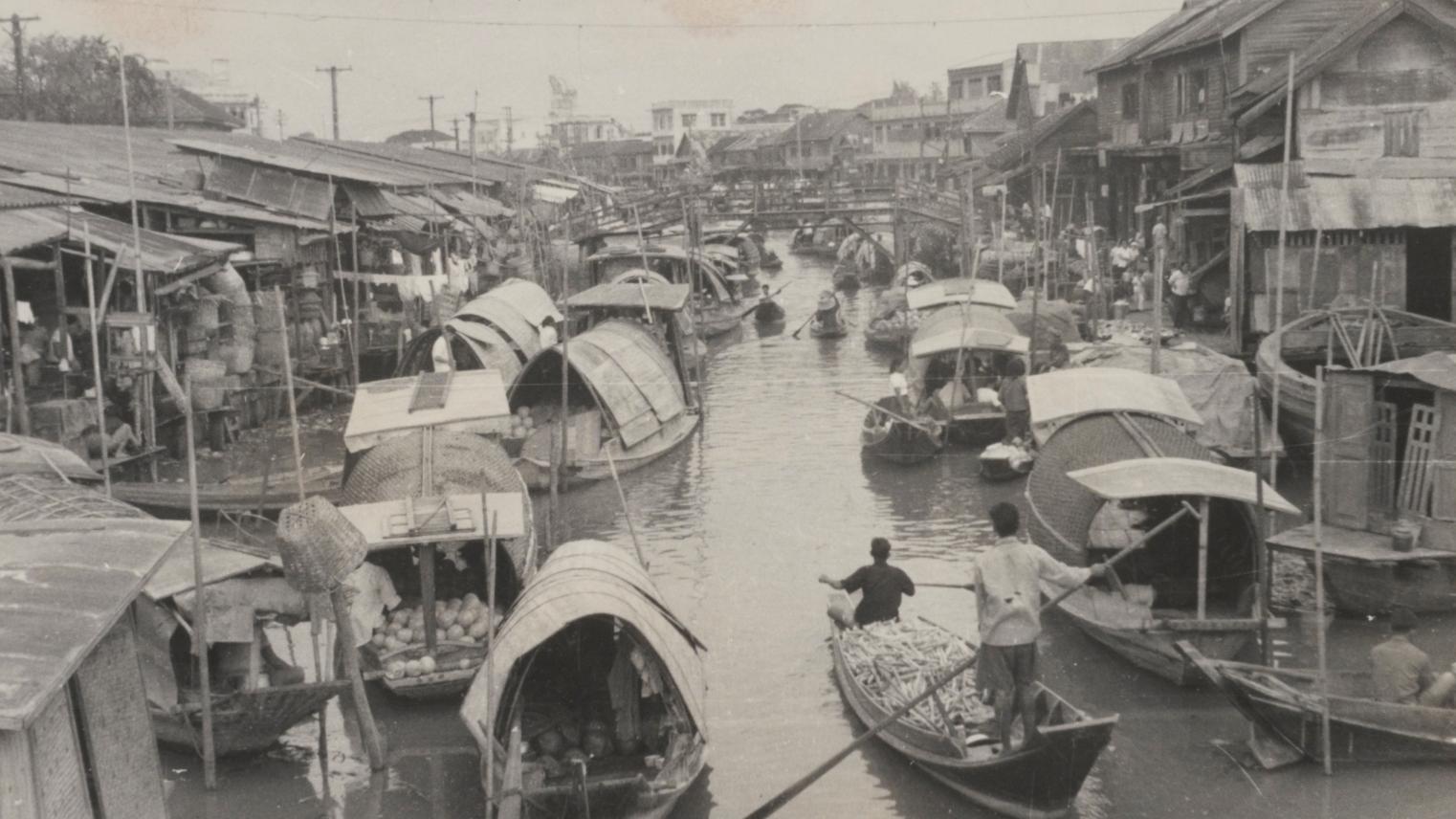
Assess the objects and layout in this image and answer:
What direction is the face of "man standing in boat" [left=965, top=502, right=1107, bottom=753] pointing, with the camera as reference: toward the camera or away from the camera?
away from the camera

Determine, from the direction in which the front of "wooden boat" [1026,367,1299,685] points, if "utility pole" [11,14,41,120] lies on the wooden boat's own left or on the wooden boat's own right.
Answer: on the wooden boat's own right

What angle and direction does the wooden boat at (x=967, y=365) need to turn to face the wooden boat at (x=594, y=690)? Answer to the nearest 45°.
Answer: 0° — it already faces it

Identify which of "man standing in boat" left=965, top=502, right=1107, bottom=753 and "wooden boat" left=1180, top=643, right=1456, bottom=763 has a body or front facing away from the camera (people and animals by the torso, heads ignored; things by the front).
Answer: the man standing in boat

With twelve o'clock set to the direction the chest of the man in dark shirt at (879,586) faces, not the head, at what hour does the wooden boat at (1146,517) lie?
The wooden boat is roughly at 2 o'clock from the man in dark shirt.

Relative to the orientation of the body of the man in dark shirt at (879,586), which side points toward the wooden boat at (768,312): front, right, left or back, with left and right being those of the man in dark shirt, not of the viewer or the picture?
front

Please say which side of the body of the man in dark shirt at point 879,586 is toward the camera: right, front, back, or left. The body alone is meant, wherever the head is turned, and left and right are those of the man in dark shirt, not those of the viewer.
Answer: back

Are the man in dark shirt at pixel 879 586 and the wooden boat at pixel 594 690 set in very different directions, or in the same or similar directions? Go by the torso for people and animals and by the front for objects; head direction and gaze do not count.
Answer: very different directions

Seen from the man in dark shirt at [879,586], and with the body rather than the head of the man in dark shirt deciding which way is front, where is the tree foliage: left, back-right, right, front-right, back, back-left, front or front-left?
front-left

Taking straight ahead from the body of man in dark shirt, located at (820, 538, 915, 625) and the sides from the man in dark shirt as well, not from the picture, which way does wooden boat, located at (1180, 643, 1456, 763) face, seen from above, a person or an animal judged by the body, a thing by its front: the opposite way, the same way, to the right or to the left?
to the left

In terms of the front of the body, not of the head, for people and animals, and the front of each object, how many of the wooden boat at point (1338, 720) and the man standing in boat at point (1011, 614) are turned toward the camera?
0

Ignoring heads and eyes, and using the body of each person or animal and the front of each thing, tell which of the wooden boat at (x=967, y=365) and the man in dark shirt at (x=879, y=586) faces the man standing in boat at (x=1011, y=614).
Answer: the wooden boat
